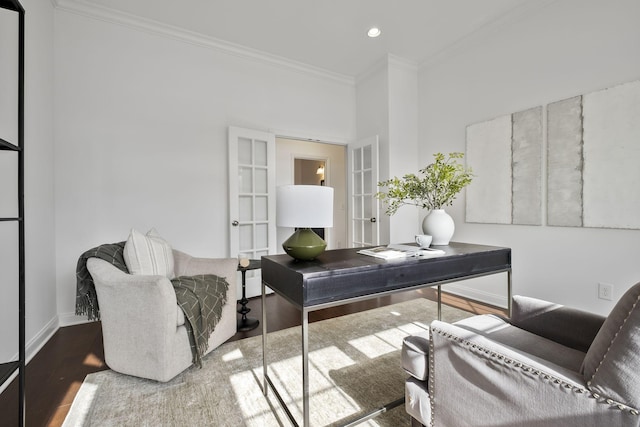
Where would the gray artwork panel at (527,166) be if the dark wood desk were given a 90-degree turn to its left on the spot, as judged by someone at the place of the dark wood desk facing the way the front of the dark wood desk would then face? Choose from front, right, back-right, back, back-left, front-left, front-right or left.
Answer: front

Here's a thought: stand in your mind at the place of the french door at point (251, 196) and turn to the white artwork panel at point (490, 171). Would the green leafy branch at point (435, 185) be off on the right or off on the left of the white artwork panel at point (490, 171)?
right

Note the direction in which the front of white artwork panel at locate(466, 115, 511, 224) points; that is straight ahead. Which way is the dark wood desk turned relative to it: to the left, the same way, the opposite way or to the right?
to the left

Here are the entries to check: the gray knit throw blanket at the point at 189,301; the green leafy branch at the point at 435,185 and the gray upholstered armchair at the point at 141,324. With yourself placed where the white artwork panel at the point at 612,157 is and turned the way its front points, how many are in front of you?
3

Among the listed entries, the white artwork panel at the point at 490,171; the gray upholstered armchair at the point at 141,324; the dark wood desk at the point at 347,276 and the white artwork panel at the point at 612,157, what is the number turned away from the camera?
0

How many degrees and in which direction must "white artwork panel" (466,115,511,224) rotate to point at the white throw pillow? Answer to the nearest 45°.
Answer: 0° — it already faces it

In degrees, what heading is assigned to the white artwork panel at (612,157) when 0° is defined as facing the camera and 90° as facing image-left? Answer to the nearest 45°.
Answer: approximately 45°

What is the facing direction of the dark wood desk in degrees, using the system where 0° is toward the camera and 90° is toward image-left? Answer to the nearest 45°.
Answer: approximately 315°

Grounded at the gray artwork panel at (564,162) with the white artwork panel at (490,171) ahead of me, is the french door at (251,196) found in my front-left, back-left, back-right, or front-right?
front-left

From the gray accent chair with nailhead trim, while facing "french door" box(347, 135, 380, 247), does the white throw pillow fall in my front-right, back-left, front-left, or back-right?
front-left

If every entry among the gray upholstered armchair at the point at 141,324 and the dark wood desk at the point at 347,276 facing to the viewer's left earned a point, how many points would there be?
0

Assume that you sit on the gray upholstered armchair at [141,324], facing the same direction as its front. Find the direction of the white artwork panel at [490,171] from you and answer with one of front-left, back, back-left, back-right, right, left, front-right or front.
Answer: front-left

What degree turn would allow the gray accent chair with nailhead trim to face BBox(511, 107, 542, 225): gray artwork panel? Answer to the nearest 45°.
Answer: approximately 45° to its right

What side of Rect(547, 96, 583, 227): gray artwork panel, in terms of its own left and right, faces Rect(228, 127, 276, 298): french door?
front

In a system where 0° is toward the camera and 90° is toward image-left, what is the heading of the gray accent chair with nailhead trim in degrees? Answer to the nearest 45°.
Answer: approximately 135°

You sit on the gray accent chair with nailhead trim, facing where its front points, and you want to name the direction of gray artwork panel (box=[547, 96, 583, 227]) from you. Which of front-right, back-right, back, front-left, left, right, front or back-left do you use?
front-right
